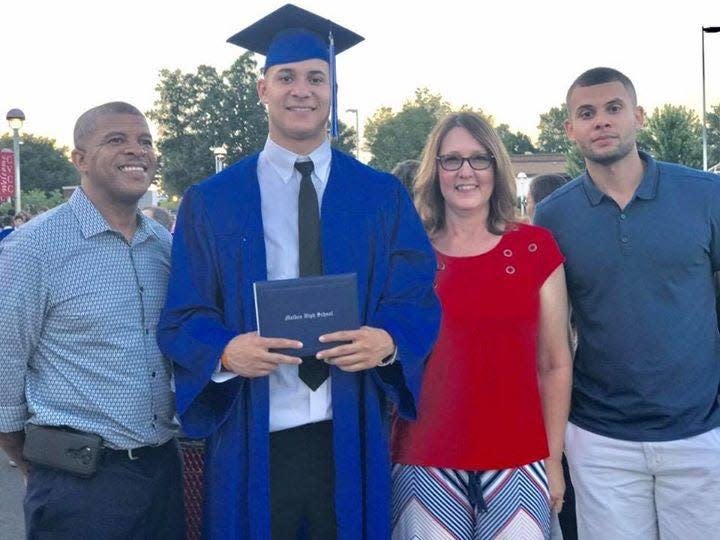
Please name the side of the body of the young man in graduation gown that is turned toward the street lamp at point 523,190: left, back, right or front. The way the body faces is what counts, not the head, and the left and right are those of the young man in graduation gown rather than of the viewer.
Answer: back

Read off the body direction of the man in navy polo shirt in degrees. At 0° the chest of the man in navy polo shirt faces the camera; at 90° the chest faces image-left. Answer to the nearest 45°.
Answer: approximately 0°

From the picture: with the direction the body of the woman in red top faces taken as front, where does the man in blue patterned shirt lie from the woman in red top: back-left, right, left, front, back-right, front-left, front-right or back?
right

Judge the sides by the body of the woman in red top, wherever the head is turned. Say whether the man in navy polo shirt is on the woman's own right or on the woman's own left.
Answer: on the woman's own left

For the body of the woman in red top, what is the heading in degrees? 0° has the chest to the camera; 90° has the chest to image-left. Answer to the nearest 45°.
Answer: approximately 0°

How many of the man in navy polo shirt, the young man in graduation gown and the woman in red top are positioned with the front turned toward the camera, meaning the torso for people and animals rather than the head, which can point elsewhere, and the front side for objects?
3

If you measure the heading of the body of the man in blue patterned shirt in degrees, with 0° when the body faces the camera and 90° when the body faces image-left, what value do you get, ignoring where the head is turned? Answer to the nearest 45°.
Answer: approximately 315°

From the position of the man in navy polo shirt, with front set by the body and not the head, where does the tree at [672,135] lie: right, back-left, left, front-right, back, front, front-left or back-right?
back
